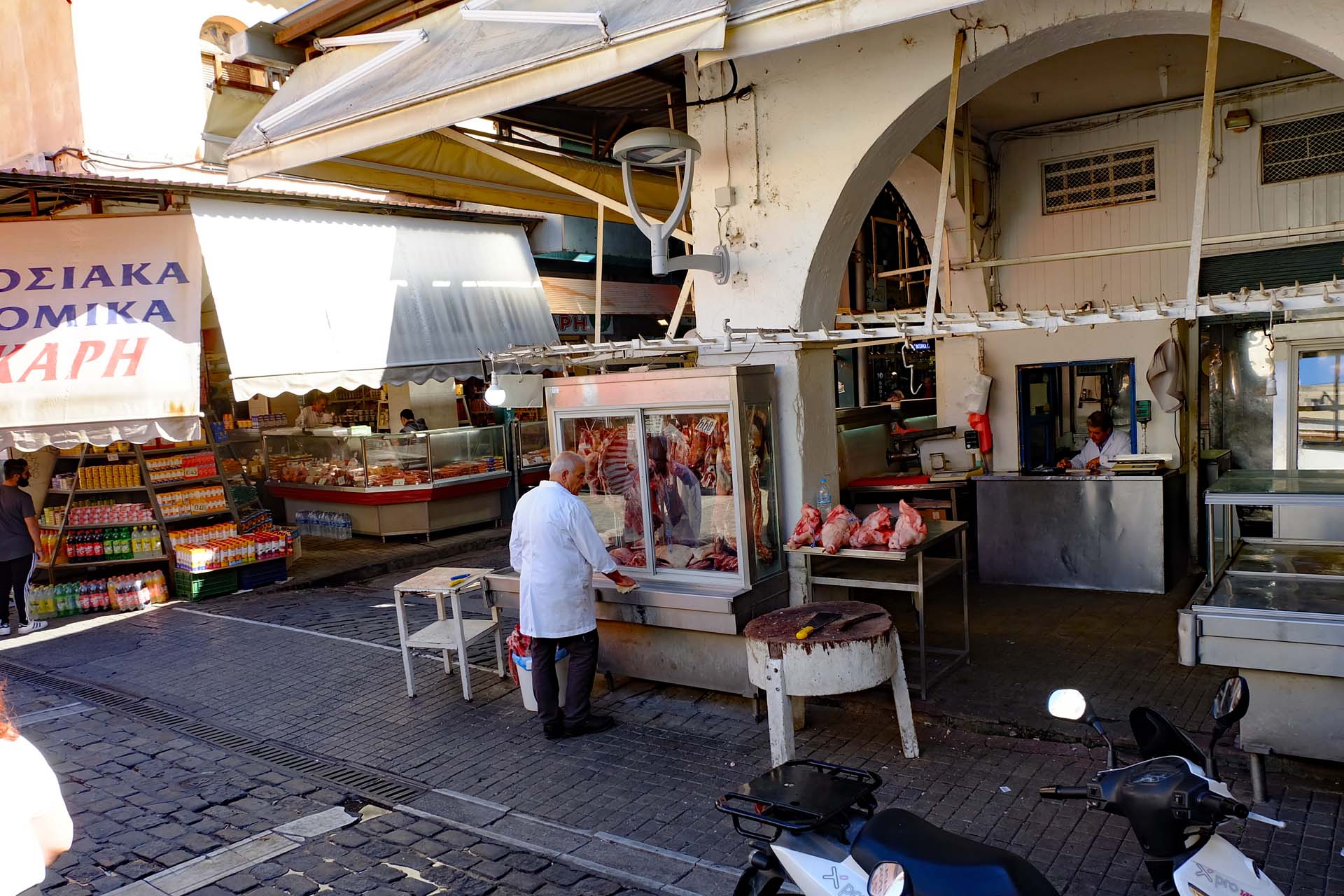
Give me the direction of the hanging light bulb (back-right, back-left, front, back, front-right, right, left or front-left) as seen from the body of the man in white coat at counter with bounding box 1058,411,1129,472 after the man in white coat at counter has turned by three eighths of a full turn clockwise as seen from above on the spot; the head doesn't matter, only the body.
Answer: back-left

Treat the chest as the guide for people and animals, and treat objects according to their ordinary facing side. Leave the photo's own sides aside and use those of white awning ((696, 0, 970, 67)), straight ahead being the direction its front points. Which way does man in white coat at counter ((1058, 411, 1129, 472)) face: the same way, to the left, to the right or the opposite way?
the same way

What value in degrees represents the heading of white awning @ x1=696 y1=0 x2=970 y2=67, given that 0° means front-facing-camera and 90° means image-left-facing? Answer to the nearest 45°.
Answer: approximately 45°

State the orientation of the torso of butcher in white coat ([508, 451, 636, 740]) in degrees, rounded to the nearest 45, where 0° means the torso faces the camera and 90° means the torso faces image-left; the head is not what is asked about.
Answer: approximately 225°

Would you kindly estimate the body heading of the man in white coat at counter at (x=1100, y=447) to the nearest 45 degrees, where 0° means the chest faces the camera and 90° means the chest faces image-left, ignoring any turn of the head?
approximately 45°

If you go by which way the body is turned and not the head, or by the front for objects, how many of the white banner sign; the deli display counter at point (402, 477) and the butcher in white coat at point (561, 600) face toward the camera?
2

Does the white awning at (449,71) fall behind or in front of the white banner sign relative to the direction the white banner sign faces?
in front

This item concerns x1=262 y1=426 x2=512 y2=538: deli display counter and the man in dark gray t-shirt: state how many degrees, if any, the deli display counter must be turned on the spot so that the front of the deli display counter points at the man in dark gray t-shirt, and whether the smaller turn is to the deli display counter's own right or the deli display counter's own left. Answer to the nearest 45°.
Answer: approximately 45° to the deli display counter's own right

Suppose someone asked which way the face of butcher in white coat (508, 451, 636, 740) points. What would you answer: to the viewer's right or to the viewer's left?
to the viewer's right

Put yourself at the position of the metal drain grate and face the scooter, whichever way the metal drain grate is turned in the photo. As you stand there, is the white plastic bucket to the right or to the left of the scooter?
left

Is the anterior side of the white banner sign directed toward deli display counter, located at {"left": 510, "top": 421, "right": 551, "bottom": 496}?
no

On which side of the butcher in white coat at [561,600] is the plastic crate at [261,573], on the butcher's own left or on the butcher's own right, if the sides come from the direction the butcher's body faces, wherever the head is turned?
on the butcher's own left

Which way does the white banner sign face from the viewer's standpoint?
toward the camera
